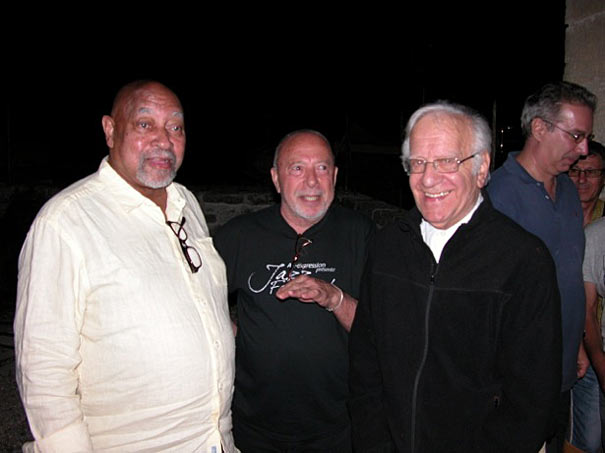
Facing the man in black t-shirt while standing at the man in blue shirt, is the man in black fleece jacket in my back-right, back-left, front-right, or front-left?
front-left

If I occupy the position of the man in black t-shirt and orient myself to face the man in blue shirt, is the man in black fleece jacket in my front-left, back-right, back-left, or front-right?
front-right

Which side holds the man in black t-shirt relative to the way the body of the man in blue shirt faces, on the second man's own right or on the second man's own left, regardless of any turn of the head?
on the second man's own right

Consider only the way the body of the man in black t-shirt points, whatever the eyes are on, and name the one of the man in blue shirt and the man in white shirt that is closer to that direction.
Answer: the man in white shirt

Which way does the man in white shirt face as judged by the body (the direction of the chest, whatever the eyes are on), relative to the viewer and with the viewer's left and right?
facing the viewer and to the right of the viewer

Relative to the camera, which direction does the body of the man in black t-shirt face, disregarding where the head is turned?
toward the camera

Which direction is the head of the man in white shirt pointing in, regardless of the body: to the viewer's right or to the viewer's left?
to the viewer's right

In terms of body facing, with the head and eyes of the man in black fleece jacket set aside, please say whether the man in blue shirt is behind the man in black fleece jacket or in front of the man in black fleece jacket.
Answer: behind

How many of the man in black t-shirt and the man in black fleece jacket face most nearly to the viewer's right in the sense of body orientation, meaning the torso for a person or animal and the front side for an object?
0

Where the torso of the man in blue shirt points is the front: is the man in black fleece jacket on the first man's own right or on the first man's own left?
on the first man's own right

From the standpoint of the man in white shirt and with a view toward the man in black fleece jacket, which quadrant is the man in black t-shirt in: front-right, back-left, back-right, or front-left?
front-left

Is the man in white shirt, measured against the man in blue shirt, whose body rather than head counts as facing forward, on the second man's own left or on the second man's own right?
on the second man's own right

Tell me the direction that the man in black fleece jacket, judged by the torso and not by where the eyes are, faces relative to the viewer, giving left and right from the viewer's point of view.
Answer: facing the viewer and to the left of the viewer
